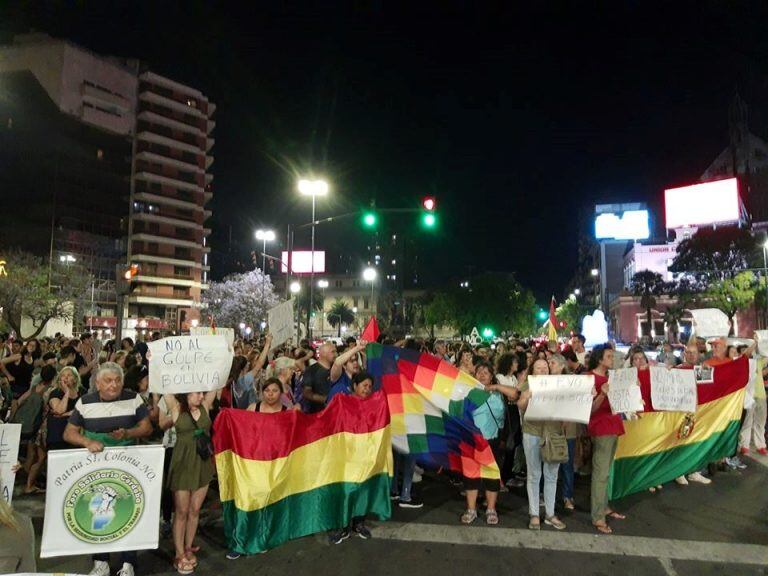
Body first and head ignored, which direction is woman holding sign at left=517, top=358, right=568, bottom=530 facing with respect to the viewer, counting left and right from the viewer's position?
facing the viewer

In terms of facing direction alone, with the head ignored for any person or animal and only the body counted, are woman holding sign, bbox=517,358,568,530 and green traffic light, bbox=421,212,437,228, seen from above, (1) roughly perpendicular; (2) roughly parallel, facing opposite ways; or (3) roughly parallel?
roughly parallel

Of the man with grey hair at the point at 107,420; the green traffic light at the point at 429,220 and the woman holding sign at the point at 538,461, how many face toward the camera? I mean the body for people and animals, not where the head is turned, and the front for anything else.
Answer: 3

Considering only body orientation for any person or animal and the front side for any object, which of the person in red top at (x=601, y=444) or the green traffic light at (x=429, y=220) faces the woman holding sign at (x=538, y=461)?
the green traffic light

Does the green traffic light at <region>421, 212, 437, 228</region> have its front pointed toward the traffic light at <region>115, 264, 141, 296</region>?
no

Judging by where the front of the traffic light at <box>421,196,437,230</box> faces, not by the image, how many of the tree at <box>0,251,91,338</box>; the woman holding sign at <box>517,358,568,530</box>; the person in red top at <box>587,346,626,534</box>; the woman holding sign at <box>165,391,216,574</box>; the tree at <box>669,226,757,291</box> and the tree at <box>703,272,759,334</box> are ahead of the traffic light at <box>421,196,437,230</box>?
3

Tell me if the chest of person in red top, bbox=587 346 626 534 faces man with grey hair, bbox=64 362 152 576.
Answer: no

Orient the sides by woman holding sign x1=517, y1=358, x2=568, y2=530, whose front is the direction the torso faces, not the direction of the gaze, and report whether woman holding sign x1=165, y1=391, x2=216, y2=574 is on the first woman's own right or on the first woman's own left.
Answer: on the first woman's own right

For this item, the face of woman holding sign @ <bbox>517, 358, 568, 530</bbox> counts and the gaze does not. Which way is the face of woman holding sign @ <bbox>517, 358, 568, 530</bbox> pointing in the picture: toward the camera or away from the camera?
toward the camera

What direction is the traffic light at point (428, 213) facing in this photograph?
toward the camera

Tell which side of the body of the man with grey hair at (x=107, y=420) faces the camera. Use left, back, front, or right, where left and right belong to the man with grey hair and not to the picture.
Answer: front

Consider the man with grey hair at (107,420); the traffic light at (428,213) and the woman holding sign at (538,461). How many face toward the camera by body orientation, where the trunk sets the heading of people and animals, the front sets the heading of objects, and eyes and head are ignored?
3

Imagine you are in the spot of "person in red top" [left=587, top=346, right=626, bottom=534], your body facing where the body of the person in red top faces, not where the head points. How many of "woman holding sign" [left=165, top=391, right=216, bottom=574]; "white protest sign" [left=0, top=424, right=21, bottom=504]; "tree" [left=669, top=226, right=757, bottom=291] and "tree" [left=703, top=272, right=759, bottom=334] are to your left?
2

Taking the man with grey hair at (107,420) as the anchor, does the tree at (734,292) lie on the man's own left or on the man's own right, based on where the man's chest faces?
on the man's own left

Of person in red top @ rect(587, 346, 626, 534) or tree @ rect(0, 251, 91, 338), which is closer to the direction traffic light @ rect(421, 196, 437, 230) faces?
the person in red top
